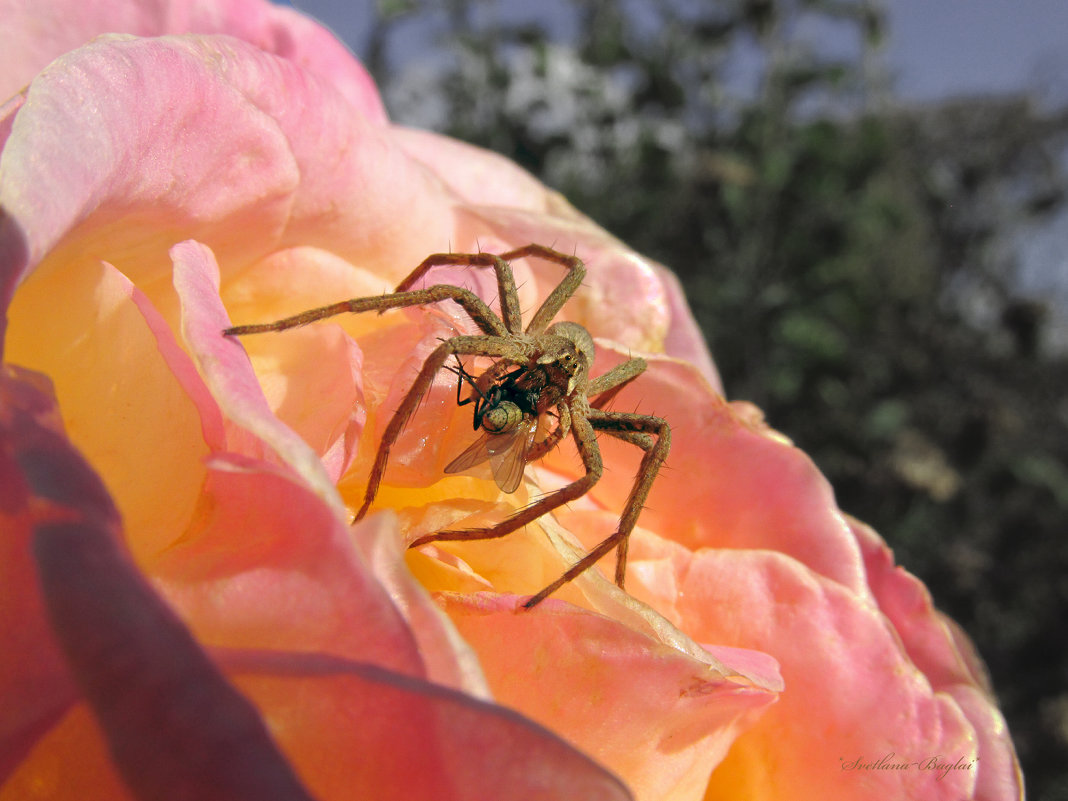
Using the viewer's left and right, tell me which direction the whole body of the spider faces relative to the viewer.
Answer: facing the viewer and to the left of the viewer
